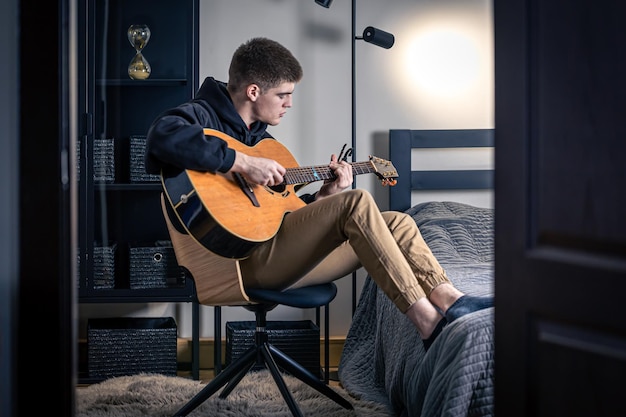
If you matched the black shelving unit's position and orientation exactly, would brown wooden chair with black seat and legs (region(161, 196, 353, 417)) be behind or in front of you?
in front

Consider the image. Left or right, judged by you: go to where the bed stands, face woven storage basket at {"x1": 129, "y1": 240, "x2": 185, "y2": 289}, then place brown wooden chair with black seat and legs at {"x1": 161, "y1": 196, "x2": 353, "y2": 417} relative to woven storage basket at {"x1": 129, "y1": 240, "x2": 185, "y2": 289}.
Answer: left

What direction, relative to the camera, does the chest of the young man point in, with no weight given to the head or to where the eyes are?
to the viewer's right

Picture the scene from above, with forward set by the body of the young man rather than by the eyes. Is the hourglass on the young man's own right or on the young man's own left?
on the young man's own left

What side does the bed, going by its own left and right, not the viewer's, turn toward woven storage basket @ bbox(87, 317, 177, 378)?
right

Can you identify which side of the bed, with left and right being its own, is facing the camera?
front

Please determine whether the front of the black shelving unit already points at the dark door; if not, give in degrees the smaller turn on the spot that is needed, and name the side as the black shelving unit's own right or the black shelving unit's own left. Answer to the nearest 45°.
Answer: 0° — it already faces it

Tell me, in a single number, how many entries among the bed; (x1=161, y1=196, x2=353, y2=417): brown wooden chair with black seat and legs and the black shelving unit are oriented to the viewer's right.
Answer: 1

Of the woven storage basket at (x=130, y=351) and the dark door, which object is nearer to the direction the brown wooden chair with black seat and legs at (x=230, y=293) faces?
the dark door

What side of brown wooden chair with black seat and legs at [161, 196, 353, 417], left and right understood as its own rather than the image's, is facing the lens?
right

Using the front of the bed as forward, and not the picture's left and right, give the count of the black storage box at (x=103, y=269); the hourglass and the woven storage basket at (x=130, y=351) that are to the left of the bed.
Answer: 0

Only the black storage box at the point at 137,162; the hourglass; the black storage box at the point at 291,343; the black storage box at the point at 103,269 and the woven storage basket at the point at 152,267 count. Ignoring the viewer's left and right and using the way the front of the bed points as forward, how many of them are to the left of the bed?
0

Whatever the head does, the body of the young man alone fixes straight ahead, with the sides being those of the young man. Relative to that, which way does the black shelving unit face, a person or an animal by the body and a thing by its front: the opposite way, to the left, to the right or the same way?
to the right

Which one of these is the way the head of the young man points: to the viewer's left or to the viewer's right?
to the viewer's right

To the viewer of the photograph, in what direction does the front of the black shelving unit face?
facing the viewer
